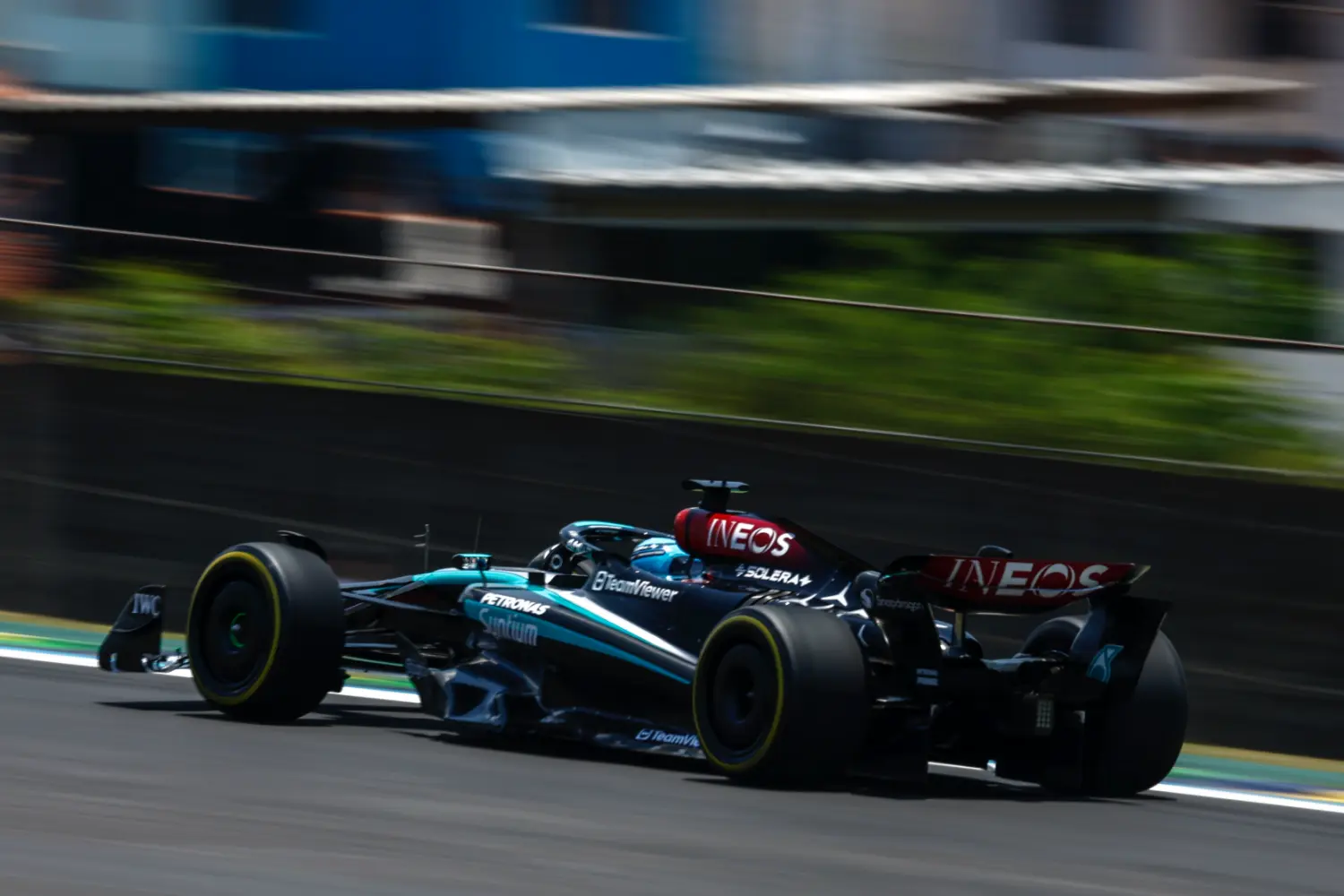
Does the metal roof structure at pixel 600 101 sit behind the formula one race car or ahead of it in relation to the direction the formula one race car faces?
ahead

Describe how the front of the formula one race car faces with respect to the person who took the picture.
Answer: facing away from the viewer and to the left of the viewer
